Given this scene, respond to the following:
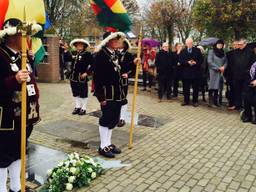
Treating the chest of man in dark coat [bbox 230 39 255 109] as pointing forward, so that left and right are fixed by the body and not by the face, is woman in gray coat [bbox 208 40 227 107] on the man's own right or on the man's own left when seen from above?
on the man's own right

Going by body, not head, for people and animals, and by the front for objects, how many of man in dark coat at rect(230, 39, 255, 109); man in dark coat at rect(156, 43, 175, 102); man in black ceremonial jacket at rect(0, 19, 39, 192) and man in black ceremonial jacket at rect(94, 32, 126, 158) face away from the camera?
0

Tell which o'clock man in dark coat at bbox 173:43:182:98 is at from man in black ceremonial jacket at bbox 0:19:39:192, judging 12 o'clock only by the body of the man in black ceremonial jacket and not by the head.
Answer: The man in dark coat is roughly at 9 o'clock from the man in black ceremonial jacket.

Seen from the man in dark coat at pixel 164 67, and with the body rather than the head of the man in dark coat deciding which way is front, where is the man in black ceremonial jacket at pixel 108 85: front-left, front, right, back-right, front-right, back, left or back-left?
front

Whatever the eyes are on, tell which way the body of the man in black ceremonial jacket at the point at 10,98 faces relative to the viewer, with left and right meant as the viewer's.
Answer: facing the viewer and to the right of the viewer

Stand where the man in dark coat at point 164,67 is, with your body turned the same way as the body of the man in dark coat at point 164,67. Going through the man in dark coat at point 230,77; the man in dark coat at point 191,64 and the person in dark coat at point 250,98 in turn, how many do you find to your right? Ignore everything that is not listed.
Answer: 0

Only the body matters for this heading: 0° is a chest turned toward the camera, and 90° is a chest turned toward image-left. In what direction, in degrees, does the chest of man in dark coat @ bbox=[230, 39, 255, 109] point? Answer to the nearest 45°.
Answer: approximately 45°

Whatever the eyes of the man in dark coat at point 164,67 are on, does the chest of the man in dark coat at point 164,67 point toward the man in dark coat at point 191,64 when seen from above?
no

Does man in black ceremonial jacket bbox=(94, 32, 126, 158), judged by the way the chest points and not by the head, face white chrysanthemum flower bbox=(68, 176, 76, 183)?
no

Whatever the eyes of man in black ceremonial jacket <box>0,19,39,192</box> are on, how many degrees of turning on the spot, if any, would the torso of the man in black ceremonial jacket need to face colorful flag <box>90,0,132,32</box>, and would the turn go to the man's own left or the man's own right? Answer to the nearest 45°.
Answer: approximately 90° to the man's own left

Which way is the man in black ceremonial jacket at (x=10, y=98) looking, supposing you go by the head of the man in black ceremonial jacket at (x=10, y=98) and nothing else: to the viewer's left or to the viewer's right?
to the viewer's right

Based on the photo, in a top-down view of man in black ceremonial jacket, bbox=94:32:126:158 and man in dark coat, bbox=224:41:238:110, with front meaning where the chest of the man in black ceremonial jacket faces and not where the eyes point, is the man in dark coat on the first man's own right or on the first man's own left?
on the first man's own left

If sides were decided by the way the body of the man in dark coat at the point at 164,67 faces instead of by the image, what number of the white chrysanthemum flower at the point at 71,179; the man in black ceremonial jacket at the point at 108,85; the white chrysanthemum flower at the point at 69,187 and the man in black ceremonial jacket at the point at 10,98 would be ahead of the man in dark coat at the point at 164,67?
4

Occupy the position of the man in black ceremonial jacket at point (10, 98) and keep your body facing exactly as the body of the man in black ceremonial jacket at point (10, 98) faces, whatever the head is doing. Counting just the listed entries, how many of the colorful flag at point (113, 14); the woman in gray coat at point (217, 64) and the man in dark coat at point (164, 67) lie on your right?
0

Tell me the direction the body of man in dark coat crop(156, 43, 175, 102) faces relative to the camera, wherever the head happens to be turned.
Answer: toward the camera

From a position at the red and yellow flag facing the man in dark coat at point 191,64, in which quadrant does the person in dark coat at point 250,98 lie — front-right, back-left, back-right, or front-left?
front-right
